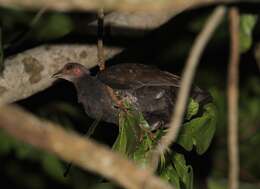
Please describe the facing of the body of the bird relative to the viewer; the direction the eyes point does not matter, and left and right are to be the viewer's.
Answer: facing to the left of the viewer

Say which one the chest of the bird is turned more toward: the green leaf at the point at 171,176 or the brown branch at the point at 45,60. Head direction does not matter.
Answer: the brown branch

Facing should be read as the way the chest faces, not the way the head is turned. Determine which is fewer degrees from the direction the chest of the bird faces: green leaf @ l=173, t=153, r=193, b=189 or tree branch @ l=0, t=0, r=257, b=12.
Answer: the tree branch

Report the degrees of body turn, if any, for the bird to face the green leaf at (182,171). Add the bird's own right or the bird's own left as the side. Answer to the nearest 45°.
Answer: approximately 135° to the bird's own left
